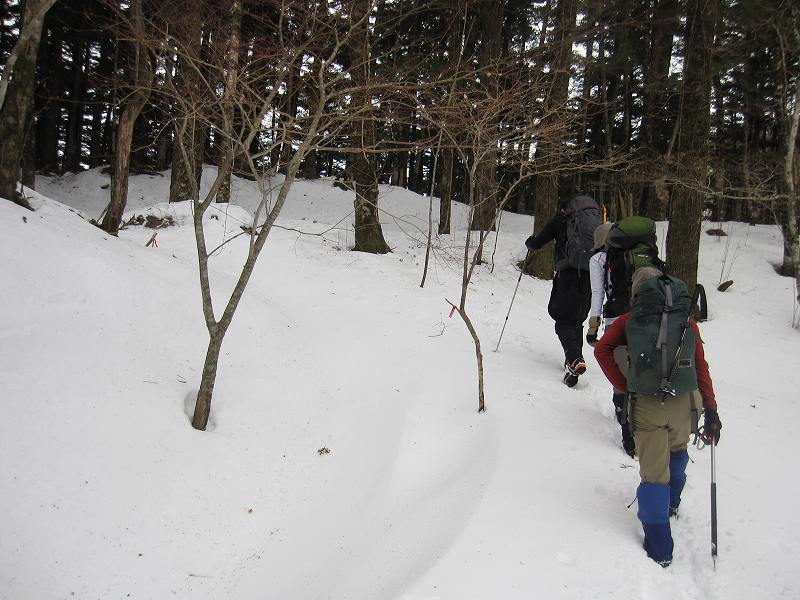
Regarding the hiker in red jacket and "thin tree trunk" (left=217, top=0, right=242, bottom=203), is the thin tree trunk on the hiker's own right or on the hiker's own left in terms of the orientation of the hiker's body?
on the hiker's own left

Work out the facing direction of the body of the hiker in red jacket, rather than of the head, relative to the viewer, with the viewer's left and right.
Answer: facing away from the viewer

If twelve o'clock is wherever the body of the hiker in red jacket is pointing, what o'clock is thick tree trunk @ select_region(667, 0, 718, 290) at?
The thick tree trunk is roughly at 12 o'clock from the hiker in red jacket.
